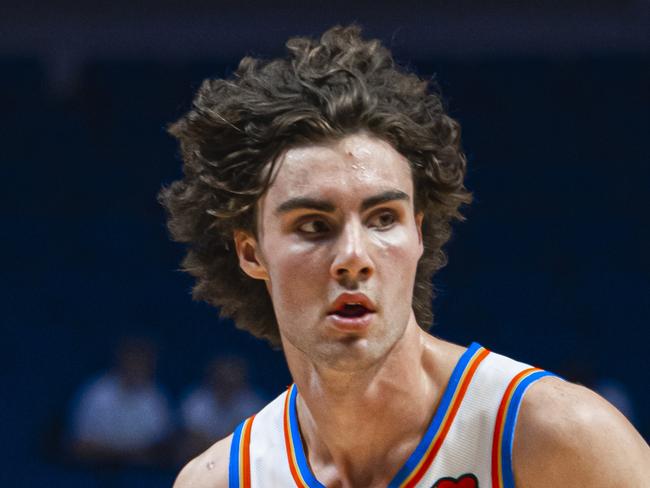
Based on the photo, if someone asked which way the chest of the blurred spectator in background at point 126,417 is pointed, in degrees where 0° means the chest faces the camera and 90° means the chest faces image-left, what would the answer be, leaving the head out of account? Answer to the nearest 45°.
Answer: approximately 0°

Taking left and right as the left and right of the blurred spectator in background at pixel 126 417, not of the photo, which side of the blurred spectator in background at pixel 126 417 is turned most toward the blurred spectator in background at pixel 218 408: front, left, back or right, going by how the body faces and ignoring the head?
left

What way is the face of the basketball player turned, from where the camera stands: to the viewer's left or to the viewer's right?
to the viewer's right
